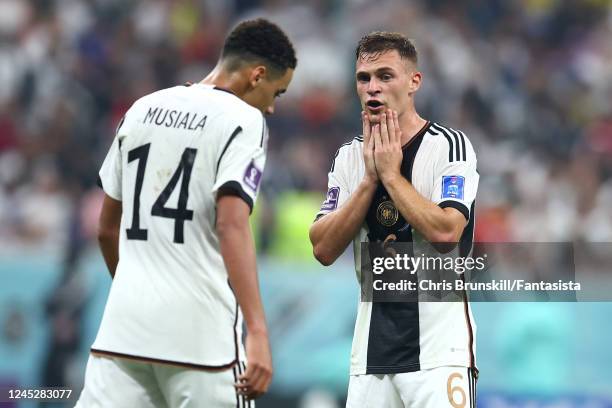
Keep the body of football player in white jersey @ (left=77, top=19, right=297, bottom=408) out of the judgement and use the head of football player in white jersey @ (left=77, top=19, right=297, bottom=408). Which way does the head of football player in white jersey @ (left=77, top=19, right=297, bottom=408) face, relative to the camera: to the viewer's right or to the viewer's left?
to the viewer's right

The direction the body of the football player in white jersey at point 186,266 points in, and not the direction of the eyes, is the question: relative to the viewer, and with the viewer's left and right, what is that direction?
facing away from the viewer and to the right of the viewer

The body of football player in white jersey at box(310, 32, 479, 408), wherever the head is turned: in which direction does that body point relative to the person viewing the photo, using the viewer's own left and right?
facing the viewer and to the left of the viewer

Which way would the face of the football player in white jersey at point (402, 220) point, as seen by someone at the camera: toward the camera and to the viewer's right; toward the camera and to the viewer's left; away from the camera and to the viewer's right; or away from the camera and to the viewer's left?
toward the camera and to the viewer's left

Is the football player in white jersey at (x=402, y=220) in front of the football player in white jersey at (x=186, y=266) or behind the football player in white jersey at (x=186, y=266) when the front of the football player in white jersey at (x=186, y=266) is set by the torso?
in front

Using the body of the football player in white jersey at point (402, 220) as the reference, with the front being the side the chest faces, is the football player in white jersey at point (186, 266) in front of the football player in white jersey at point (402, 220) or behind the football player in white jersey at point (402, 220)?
in front

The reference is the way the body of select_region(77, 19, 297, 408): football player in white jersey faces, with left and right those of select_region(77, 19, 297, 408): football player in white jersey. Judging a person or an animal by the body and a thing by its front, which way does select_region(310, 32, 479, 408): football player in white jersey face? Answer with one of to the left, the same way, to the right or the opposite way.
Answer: the opposite way
